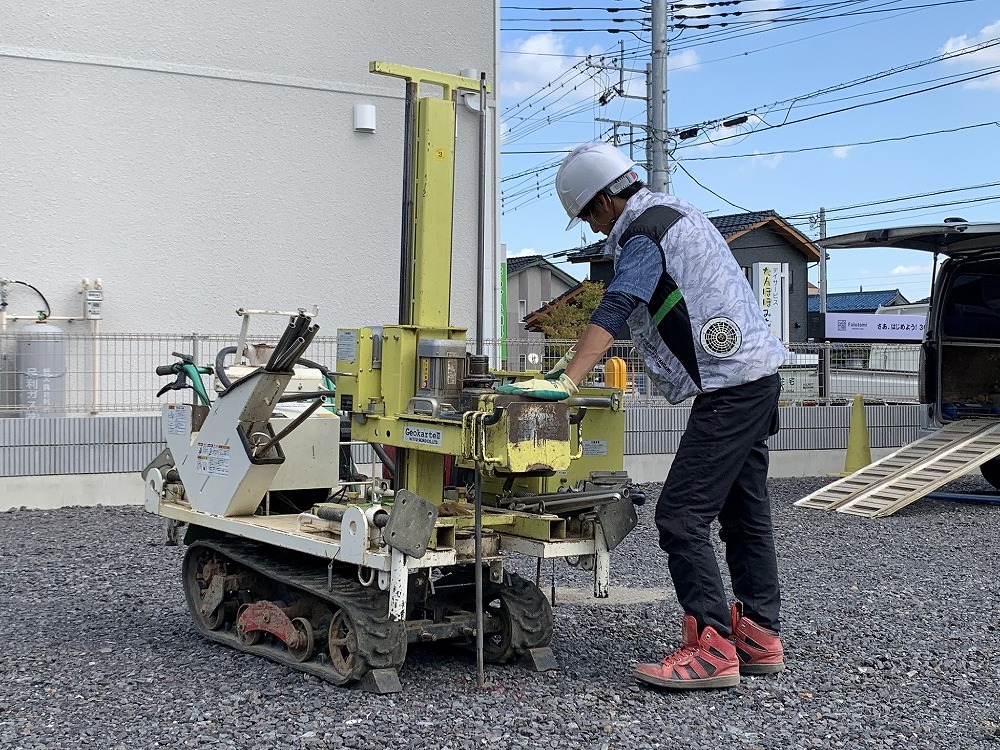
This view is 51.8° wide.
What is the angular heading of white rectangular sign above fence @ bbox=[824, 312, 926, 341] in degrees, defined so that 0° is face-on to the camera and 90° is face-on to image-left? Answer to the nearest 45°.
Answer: approximately 0°

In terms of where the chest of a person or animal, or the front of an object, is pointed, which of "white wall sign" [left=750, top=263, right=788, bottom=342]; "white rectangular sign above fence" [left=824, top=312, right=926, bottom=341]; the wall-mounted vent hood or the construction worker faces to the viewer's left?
the construction worker

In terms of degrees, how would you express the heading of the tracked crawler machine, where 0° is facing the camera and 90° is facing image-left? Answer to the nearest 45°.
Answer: approximately 315°

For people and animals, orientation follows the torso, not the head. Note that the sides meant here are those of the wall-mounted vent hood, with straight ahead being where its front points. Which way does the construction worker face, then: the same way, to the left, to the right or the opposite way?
to the right

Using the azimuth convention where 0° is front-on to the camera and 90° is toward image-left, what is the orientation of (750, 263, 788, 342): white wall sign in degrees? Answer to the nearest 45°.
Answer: approximately 0°

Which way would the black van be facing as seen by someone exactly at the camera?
facing away from the viewer and to the right of the viewer

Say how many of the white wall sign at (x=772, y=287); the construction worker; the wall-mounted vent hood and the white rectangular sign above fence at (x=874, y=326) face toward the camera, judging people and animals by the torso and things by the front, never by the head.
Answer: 3

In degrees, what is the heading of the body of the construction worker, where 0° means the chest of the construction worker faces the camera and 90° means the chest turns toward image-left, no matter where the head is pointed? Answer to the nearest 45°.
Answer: approximately 90°

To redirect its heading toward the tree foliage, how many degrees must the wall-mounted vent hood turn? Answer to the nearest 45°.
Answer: approximately 180°

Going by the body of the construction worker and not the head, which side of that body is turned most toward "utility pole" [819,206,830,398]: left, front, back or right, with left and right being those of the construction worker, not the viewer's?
right
